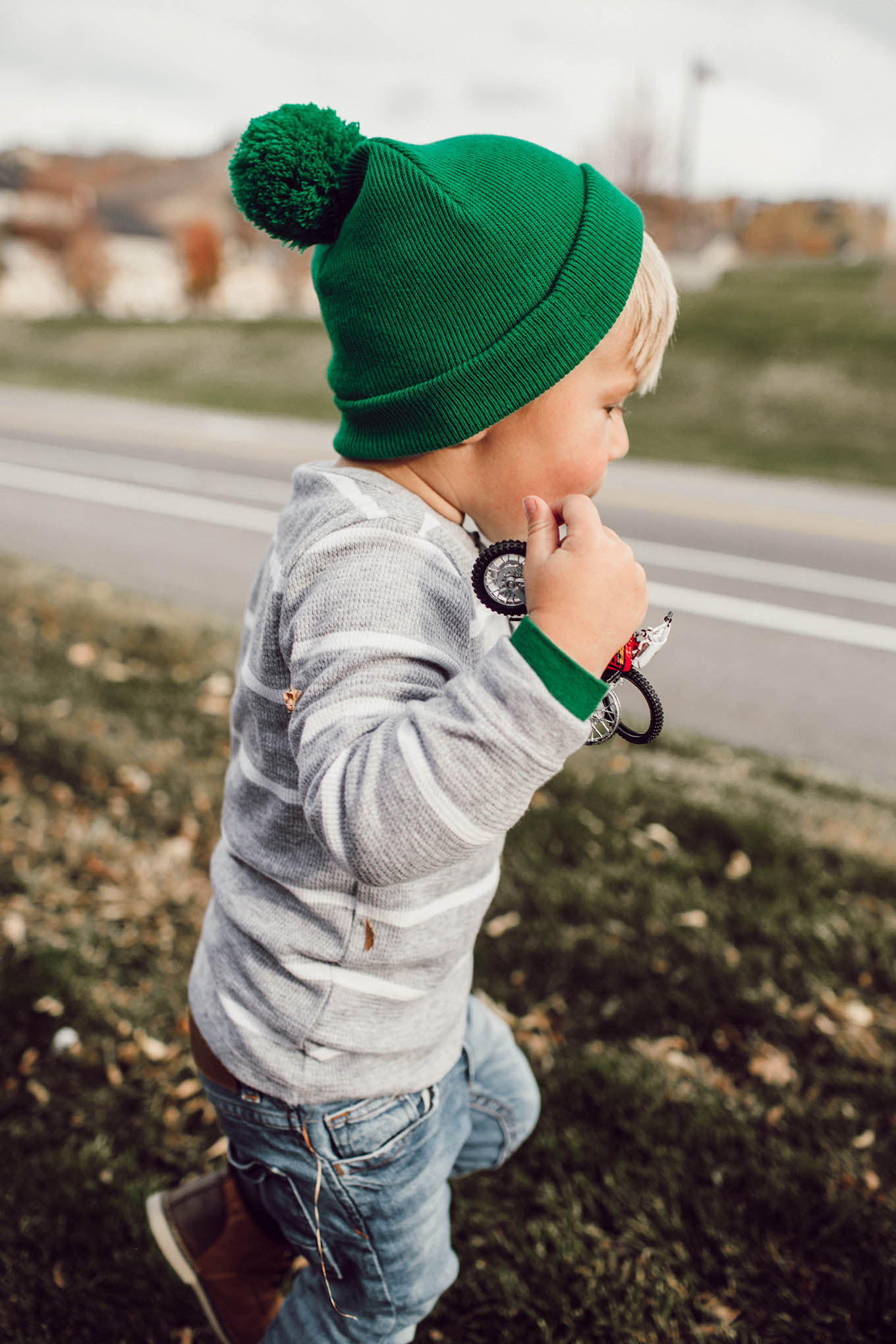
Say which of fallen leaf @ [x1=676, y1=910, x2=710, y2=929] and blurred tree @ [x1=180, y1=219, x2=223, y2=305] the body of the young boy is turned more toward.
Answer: the fallen leaf

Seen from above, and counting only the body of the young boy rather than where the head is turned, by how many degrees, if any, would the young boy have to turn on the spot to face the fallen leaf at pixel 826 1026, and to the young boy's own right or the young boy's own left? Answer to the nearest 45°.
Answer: approximately 45° to the young boy's own left

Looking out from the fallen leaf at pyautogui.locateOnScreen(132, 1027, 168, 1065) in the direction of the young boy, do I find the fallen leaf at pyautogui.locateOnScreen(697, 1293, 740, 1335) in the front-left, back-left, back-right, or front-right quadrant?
front-left

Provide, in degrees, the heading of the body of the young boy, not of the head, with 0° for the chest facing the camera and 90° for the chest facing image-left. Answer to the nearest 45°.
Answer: approximately 270°

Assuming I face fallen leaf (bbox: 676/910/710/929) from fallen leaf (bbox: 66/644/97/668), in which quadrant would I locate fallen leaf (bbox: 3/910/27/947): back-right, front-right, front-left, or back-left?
front-right

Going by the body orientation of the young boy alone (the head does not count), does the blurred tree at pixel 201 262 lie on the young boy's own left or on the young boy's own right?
on the young boy's own left

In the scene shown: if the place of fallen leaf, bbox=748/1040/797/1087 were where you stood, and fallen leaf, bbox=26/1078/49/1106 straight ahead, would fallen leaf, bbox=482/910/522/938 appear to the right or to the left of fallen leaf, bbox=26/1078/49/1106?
right

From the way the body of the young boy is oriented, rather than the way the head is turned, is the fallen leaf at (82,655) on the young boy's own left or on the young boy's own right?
on the young boy's own left

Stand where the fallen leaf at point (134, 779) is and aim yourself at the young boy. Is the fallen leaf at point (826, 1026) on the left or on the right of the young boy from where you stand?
left

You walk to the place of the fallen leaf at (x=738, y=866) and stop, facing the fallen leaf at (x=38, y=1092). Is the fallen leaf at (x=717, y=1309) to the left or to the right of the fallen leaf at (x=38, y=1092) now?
left
